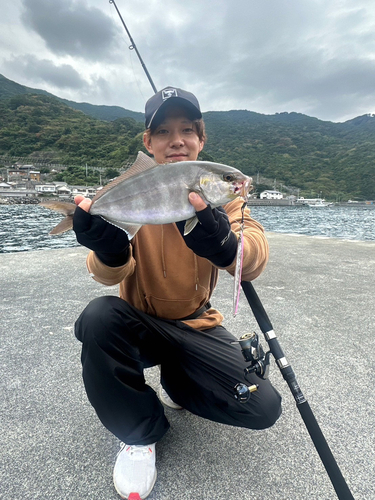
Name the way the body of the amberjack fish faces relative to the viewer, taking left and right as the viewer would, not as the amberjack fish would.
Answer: facing to the right of the viewer

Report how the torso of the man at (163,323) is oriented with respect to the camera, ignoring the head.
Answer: toward the camera

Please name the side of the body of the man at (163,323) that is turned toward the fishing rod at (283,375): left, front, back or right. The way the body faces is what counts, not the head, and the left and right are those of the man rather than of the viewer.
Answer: left
